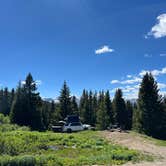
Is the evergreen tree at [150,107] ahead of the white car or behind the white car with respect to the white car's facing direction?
behind

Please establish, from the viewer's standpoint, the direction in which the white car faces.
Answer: facing the viewer and to the left of the viewer
